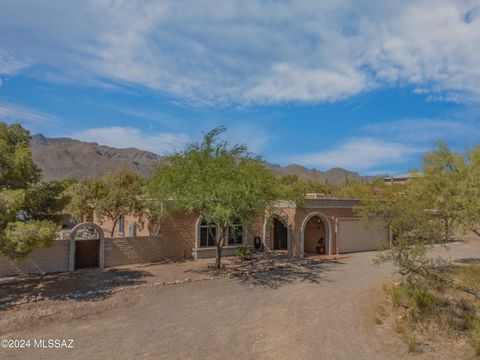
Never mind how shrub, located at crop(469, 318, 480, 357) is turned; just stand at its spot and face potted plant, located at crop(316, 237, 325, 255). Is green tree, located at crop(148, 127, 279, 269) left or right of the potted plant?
left

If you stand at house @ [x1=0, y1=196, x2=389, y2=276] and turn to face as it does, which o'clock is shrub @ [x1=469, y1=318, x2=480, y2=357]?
The shrub is roughly at 11 o'clock from the house.

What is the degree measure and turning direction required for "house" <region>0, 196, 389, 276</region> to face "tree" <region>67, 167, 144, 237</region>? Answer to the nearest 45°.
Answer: approximately 90° to its right

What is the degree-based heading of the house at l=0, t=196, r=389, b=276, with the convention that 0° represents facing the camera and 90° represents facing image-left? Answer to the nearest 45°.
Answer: approximately 0°

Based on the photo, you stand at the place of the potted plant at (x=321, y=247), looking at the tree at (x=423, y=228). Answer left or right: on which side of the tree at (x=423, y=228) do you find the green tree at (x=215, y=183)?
right

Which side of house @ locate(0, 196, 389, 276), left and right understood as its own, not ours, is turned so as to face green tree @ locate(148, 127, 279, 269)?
front

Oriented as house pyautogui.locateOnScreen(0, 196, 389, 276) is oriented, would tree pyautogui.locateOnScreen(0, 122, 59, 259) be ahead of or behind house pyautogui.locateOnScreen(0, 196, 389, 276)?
ahead

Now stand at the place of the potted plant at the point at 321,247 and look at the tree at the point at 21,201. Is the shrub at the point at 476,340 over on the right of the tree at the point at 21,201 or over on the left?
left

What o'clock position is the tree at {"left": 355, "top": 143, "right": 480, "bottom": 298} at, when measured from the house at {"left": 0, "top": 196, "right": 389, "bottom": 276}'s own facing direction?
The tree is roughly at 11 o'clock from the house.

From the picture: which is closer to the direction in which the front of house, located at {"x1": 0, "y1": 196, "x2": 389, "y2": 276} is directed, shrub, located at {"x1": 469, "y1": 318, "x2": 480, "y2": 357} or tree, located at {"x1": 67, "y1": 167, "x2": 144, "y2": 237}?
the shrub

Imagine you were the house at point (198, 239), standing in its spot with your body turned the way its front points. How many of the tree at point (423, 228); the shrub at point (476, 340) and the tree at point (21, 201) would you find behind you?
0
